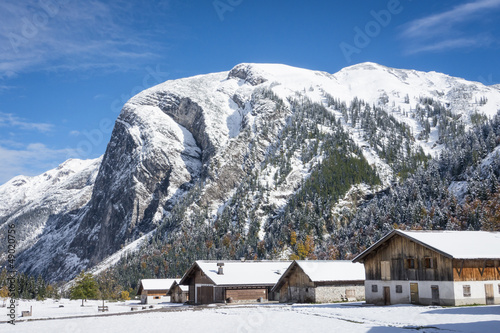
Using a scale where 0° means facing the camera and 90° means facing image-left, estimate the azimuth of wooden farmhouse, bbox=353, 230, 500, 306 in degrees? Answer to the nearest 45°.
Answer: approximately 45°
